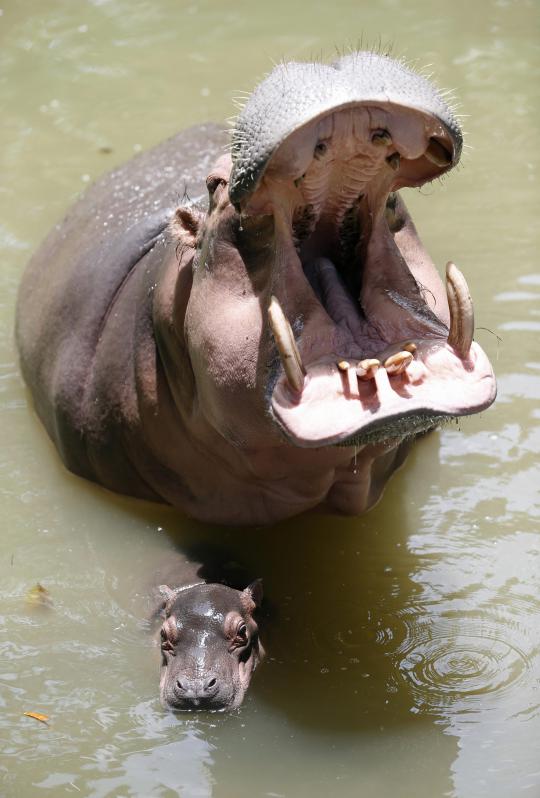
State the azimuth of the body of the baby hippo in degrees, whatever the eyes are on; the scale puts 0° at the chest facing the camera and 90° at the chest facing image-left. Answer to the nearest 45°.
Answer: approximately 0°

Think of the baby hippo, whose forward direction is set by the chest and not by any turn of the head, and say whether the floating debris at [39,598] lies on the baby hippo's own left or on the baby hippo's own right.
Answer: on the baby hippo's own right

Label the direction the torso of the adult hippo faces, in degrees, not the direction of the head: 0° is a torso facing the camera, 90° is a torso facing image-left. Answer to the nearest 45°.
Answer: approximately 315°
